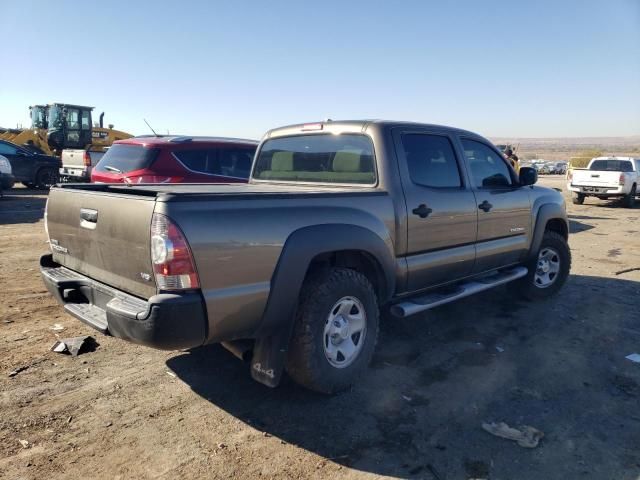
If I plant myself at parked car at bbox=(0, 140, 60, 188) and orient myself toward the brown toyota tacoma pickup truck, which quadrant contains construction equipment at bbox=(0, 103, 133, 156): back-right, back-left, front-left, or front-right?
back-left

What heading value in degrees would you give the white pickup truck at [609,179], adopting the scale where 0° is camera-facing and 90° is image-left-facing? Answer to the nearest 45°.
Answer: approximately 225°

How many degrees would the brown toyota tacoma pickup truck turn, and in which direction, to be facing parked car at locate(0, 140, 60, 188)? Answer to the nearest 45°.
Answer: approximately 90° to its left

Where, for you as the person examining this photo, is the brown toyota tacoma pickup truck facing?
facing away from the viewer and to the right of the viewer

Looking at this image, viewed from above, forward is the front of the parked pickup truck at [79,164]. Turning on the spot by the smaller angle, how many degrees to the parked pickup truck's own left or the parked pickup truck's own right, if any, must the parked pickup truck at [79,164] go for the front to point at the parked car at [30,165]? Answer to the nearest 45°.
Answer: approximately 90° to the parked pickup truck's own left

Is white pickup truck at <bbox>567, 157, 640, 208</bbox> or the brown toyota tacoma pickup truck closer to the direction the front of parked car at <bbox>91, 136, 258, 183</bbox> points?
the white pickup truck

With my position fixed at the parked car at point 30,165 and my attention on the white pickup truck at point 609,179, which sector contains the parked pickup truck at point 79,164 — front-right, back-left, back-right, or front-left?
front-right

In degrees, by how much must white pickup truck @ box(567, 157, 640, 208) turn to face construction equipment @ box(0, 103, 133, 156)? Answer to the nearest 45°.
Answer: approximately 135° to its left

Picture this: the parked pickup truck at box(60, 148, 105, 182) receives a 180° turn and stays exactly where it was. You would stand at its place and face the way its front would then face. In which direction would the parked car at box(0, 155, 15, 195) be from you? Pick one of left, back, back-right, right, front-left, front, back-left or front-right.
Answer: front

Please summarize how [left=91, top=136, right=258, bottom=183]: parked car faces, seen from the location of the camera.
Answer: facing away from the viewer and to the right of the viewer

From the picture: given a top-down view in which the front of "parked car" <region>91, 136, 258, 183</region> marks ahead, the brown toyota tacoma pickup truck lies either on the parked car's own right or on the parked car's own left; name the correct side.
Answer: on the parked car's own right

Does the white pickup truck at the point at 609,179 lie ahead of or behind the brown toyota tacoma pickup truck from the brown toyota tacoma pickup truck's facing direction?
ahead

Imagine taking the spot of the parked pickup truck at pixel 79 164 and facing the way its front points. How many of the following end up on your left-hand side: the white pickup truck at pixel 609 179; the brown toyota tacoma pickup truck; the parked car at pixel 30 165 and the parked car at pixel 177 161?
1

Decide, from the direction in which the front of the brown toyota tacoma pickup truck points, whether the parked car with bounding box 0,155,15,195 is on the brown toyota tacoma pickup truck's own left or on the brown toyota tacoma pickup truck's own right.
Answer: on the brown toyota tacoma pickup truck's own left
